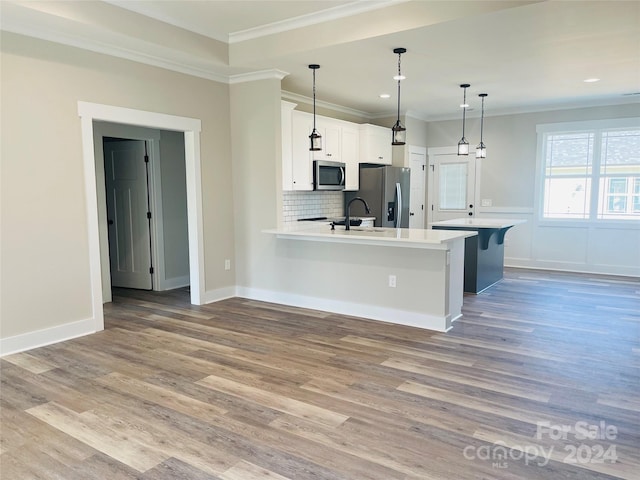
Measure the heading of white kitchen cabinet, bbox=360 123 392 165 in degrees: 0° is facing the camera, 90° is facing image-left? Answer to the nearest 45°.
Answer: approximately 315°

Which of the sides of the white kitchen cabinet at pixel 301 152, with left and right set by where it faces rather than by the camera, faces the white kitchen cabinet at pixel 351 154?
left

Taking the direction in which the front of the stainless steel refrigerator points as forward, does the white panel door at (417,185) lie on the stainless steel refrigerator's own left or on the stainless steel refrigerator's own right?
on the stainless steel refrigerator's own left

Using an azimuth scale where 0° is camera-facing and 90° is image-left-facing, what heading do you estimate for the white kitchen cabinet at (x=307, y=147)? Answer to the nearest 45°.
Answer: approximately 315°

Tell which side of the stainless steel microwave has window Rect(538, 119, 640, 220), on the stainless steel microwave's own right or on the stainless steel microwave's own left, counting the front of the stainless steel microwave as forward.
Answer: on the stainless steel microwave's own left

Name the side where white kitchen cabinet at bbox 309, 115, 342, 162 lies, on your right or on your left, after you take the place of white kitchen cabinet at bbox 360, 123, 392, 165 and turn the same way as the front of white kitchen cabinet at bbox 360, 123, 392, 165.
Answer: on your right

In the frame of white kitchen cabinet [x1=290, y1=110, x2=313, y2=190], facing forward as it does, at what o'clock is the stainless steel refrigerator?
The stainless steel refrigerator is roughly at 9 o'clock from the white kitchen cabinet.

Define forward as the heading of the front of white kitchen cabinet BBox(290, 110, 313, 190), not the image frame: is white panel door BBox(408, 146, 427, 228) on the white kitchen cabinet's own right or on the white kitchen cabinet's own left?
on the white kitchen cabinet's own left

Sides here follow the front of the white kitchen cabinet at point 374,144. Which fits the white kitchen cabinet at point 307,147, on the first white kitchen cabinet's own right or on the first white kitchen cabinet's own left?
on the first white kitchen cabinet's own right

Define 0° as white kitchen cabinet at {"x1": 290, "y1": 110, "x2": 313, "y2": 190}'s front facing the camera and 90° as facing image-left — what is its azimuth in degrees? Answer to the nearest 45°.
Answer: approximately 315°

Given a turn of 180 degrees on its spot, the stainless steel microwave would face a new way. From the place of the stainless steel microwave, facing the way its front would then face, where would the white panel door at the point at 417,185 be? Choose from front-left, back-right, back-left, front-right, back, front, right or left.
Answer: right

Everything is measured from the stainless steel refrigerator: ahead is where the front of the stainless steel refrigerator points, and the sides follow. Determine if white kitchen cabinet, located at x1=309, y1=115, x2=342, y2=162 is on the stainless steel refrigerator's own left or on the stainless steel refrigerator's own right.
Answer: on the stainless steel refrigerator's own right

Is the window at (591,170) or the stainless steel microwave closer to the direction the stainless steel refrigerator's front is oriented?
the window
